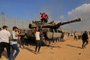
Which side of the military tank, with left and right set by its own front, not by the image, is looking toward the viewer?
right

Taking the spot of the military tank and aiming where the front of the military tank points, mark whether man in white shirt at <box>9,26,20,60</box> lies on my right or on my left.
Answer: on my right
